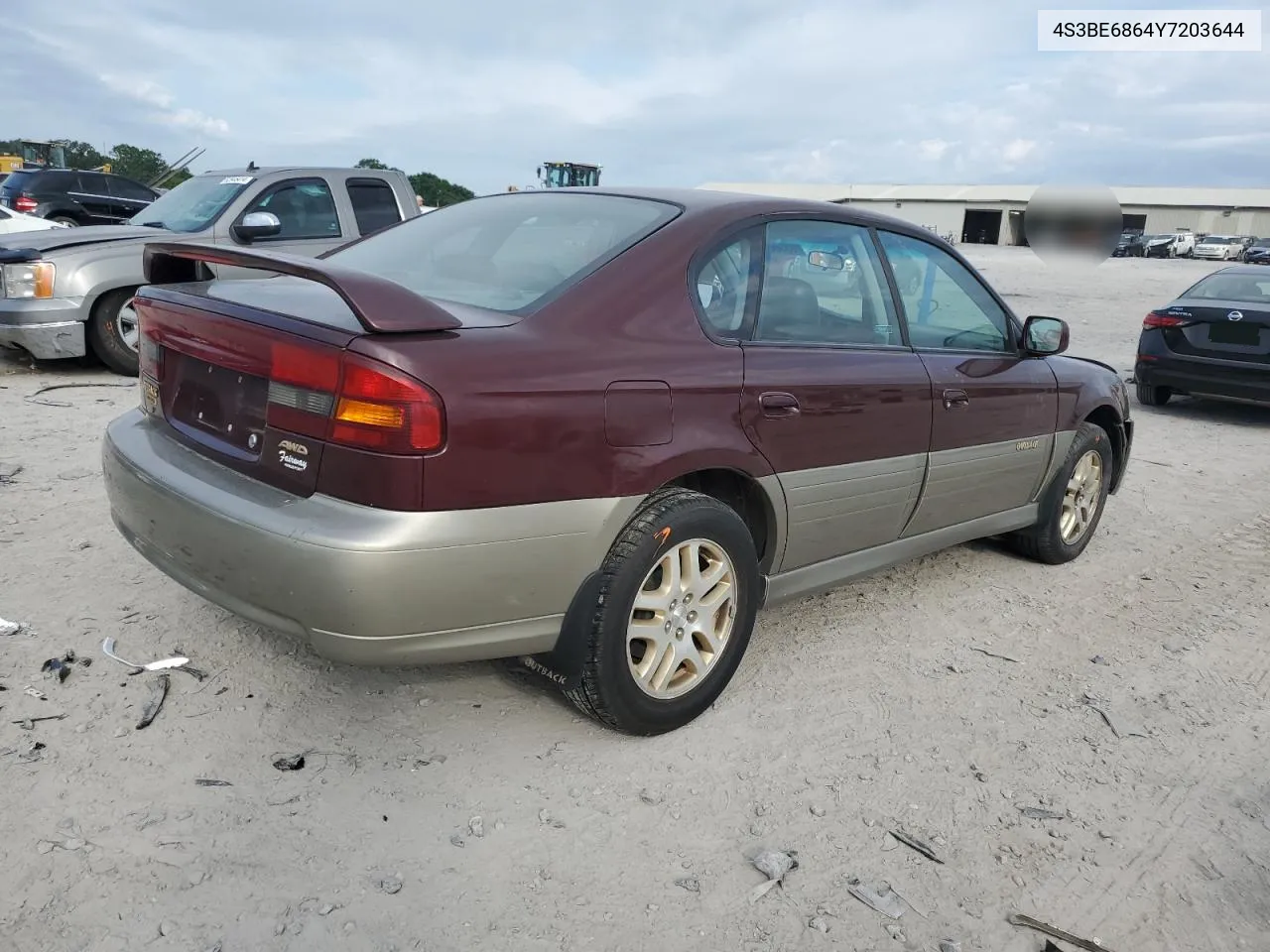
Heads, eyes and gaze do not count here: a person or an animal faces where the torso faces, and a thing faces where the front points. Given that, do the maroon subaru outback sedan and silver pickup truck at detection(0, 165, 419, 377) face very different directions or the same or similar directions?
very different directions

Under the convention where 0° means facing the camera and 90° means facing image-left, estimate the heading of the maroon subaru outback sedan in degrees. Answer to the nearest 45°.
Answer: approximately 225°

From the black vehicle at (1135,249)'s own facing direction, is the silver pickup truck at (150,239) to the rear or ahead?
ahead

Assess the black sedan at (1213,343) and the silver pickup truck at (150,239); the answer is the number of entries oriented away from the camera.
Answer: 1

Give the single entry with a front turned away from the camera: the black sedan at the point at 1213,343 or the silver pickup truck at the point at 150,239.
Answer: the black sedan

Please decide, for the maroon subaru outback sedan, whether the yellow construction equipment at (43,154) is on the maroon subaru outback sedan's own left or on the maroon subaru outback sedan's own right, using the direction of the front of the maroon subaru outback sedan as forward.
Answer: on the maroon subaru outback sedan's own left

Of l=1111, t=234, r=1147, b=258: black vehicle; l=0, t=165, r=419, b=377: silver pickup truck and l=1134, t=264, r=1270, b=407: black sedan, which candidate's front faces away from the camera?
l=1134, t=264, r=1270, b=407: black sedan

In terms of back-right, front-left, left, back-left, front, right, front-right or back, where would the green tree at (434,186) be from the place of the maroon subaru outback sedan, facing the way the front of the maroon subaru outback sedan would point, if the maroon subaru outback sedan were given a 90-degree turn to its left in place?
front-right

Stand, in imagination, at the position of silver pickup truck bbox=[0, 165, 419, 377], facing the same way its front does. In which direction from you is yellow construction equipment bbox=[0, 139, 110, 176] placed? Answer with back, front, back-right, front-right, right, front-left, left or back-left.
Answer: back-right

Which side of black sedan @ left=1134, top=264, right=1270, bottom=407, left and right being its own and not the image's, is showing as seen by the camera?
back

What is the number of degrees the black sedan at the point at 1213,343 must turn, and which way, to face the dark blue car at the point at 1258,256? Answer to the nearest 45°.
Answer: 0° — it already faces it

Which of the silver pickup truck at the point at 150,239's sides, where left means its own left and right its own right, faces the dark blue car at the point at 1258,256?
back
